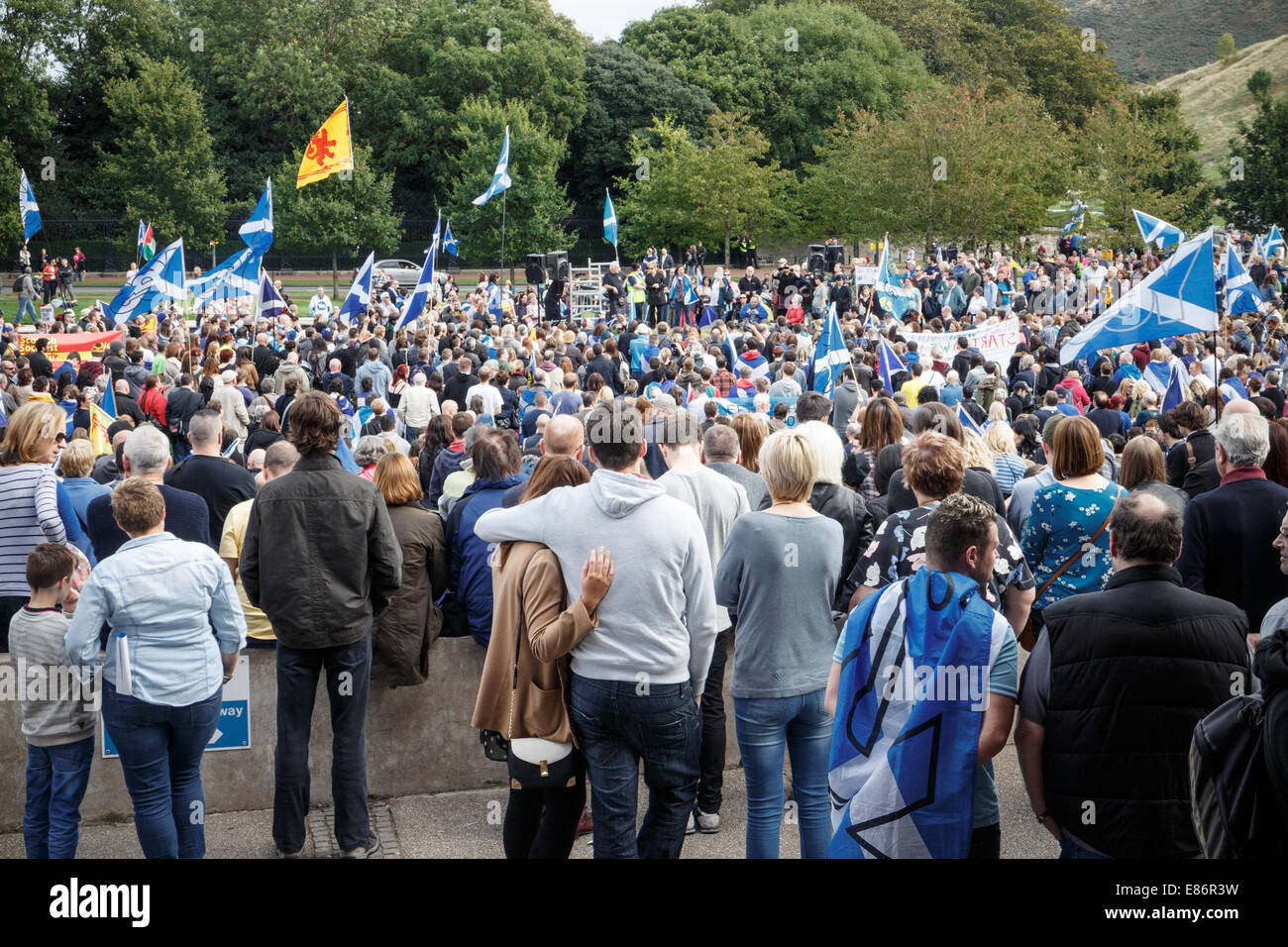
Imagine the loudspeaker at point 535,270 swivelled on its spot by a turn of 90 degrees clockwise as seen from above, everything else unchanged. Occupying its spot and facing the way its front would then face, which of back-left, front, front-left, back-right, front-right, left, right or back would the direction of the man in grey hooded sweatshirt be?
back-left

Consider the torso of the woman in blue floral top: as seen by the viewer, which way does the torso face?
away from the camera

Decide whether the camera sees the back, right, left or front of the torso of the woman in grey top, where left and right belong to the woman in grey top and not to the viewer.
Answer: back

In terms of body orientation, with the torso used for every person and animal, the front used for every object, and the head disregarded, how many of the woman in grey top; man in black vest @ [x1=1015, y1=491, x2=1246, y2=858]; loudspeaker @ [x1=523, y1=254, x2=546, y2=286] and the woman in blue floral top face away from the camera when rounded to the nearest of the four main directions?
3

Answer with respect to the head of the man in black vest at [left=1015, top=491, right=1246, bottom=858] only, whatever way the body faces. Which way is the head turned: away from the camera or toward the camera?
away from the camera

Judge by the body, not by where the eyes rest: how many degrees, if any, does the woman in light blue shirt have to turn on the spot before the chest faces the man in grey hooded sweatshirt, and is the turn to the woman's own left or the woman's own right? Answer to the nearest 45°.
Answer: approximately 135° to the woman's own right

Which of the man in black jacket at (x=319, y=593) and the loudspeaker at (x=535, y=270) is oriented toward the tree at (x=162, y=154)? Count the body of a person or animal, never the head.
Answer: the man in black jacket

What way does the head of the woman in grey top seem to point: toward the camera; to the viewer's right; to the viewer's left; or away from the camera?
away from the camera

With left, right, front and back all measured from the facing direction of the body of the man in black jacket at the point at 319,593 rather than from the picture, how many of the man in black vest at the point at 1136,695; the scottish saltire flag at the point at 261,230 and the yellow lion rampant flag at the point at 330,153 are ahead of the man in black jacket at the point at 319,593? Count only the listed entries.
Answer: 2

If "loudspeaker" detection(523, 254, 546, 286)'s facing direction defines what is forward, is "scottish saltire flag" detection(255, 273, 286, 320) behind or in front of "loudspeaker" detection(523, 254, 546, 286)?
in front

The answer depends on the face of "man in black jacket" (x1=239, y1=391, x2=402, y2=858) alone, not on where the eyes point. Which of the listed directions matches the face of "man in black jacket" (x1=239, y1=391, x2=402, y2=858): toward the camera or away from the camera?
away from the camera

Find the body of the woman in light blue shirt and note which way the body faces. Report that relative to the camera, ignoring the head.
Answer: away from the camera

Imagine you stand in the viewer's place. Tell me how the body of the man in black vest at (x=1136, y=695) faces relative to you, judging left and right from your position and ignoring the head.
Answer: facing away from the viewer

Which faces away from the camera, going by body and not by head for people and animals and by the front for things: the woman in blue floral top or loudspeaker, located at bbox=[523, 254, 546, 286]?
the woman in blue floral top

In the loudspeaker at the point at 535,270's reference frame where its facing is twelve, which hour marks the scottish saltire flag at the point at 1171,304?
The scottish saltire flag is roughly at 10 o'clock from the loudspeaker.

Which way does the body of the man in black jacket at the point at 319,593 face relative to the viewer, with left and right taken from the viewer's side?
facing away from the viewer

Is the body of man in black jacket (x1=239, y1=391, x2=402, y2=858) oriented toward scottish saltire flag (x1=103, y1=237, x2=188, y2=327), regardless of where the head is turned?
yes

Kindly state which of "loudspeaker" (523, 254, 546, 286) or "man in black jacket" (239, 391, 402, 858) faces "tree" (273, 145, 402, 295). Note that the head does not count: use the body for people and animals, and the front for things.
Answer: the man in black jacket
